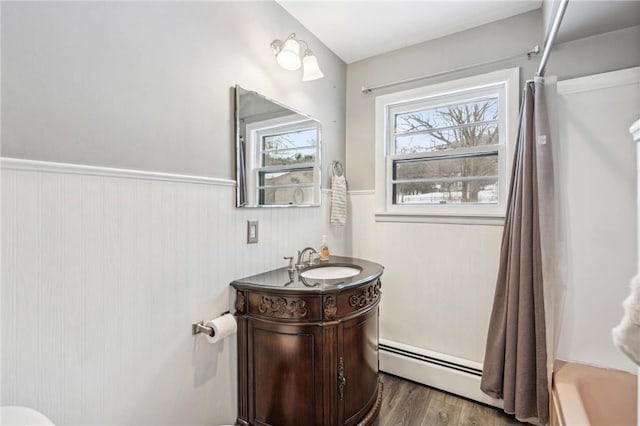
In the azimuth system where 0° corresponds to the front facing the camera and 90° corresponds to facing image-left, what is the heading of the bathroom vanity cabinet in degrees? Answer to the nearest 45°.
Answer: approximately 315°

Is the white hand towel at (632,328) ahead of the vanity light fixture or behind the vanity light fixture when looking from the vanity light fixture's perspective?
ahead

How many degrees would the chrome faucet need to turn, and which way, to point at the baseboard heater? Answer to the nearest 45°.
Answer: approximately 45° to its left

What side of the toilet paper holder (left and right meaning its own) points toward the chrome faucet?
left

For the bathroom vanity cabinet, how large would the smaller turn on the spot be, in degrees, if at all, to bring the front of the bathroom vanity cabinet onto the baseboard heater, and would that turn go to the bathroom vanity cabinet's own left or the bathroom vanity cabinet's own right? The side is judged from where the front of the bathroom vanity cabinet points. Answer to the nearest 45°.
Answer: approximately 90° to the bathroom vanity cabinet's own left

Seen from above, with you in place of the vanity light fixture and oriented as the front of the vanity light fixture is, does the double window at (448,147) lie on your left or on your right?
on your left

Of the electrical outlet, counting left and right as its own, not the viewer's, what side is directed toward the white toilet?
right

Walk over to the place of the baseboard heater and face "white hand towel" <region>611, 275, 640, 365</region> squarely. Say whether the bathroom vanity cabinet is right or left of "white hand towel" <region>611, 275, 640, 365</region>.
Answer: right

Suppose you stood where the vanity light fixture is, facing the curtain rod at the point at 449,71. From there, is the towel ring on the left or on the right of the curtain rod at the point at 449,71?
left

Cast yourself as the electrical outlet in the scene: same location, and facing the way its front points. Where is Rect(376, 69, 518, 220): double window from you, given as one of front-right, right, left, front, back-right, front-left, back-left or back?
front-left
